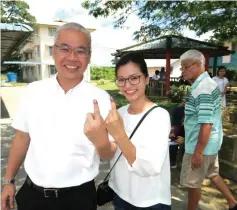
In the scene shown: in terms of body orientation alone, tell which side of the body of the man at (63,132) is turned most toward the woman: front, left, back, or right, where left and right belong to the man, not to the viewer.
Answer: left

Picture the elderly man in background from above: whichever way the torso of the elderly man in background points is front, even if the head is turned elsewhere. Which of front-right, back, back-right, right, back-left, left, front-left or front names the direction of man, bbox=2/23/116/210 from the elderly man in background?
front-left

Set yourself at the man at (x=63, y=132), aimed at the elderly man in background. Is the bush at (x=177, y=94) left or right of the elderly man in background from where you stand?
left

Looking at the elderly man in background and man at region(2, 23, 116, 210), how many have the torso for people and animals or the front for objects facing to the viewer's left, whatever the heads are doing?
1

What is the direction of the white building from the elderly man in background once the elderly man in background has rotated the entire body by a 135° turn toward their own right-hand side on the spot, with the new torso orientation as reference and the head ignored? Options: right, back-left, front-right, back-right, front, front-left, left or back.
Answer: left

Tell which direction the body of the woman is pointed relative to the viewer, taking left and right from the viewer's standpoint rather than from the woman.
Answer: facing the viewer and to the left of the viewer

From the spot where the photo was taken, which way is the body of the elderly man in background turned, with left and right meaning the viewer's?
facing to the left of the viewer

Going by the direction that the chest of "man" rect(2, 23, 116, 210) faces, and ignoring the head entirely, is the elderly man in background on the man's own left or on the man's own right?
on the man's own left

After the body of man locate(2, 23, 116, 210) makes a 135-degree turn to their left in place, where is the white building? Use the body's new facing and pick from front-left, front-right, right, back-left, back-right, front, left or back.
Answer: front-left
